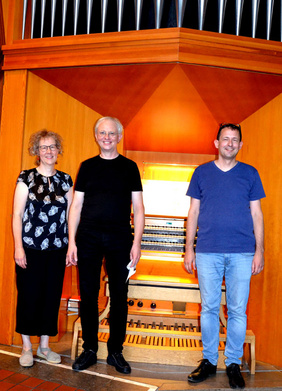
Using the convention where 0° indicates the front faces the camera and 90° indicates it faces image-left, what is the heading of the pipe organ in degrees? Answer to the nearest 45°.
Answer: approximately 0°

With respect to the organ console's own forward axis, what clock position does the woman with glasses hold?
The woman with glasses is roughly at 2 o'clock from the organ console.

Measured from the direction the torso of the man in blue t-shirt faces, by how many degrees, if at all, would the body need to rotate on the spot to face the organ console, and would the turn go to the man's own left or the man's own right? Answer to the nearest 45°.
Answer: approximately 135° to the man's own right

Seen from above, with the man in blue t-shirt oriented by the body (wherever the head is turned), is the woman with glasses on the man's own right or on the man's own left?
on the man's own right
